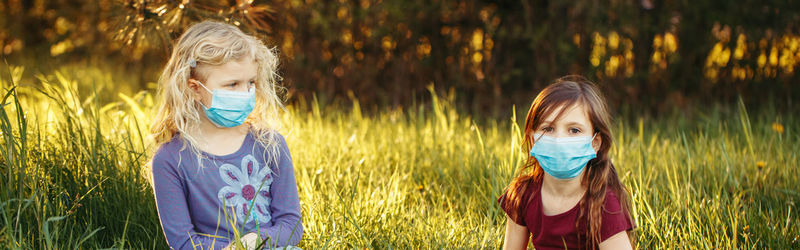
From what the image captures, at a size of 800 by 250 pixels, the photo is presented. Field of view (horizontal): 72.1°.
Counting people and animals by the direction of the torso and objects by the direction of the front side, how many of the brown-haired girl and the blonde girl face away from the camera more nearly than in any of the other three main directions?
0

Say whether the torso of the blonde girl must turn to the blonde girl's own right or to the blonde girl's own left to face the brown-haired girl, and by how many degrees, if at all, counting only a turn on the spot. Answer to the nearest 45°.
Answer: approximately 45° to the blonde girl's own left

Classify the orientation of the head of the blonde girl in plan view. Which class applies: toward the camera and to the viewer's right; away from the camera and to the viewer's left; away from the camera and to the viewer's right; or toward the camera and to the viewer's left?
toward the camera and to the viewer's right

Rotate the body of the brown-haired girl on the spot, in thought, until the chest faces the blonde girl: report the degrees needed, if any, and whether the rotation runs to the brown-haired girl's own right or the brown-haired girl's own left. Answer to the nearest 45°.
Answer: approximately 90° to the brown-haired girl's own right

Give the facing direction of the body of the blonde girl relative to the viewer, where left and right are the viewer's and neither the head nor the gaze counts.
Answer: facing the viewer and to the right of the viewer

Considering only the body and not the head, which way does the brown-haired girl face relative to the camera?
toward the camera
